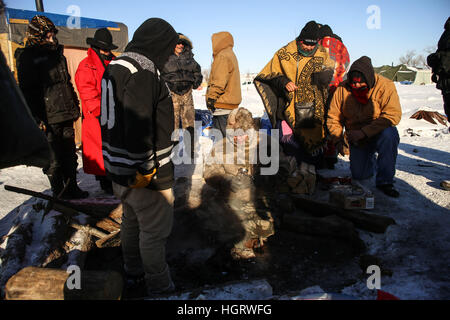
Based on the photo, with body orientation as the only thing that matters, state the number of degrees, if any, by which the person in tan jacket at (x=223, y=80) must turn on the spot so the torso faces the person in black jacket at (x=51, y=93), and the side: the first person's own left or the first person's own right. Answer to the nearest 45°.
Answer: approximately 45° to the first person's own left

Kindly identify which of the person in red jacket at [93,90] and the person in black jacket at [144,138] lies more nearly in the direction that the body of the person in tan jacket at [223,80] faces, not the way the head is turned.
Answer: the person in red jacket

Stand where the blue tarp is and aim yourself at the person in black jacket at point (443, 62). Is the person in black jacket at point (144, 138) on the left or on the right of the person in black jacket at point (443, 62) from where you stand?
right

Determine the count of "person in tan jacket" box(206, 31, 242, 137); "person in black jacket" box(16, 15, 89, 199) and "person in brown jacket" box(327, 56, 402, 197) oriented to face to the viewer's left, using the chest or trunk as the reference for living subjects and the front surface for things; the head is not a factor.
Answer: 1

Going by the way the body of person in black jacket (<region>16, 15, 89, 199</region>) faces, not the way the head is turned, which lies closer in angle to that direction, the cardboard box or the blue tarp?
the cardboard box

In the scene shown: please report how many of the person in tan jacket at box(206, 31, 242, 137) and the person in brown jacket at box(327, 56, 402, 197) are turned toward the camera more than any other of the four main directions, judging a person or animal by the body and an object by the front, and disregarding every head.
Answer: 1

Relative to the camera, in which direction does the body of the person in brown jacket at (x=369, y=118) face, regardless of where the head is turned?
toward the camera

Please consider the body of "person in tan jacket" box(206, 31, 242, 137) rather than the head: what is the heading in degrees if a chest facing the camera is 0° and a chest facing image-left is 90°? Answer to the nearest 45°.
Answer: approximately 90°

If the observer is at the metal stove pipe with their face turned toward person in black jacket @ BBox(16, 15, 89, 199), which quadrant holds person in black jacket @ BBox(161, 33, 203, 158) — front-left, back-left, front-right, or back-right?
front-left

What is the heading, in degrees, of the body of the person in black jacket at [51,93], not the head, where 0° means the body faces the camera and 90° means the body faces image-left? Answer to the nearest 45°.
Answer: approximately 315°

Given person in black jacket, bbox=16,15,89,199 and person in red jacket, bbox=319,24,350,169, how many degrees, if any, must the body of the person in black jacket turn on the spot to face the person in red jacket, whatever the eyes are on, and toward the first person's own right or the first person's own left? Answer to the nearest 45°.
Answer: approximately 45° to the first person's own left

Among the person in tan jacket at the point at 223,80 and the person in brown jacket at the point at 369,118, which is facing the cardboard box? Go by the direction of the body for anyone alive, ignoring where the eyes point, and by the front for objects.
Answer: the person in brown jacket

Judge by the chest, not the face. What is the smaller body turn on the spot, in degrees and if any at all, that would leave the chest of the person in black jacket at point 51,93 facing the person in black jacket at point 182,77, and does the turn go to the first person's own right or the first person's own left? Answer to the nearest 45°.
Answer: approximately 90° to the first person's own left

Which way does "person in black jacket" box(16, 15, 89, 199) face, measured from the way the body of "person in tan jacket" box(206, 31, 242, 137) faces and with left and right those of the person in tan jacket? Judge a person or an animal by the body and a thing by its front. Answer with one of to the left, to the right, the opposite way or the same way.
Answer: the opposite way

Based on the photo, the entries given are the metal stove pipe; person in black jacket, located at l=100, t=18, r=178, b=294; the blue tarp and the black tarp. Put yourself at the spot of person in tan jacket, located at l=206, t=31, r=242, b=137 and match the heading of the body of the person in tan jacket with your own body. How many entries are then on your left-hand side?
2

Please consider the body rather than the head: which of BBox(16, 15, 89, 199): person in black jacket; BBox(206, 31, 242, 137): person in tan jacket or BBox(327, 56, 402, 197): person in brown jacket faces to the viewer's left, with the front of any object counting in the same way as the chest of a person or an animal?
the person in tan jacket
